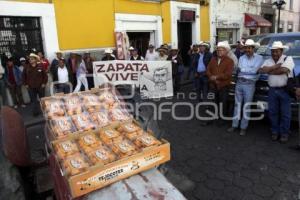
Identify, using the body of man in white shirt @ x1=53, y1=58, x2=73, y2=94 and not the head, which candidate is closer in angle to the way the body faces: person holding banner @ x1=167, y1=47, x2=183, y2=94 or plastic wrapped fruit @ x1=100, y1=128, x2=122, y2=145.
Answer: the plastic wrapped fruit

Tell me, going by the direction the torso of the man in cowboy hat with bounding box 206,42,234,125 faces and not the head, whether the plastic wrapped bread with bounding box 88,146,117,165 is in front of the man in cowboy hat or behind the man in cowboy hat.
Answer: in front

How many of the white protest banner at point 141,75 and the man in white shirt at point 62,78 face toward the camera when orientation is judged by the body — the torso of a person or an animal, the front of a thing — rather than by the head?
2

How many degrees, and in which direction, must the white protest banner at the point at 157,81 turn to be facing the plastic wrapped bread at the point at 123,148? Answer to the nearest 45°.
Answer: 0° — it already faces it

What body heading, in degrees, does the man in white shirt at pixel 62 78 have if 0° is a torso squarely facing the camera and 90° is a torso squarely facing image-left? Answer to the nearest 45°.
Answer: approximately 0°

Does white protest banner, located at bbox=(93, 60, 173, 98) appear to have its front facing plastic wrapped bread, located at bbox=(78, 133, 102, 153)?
yes

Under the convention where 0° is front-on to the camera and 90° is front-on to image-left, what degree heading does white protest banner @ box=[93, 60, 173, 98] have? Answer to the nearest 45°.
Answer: approximately 0°
